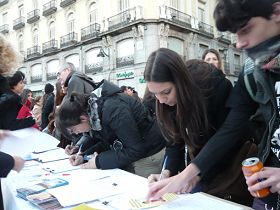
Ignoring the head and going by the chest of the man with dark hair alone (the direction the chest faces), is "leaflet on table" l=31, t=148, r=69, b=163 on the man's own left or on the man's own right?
on the man's own right

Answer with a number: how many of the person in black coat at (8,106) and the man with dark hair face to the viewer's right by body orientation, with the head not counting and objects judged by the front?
1

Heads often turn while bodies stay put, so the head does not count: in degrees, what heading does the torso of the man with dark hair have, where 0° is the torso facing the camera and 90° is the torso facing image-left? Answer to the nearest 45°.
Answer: approximately 45°

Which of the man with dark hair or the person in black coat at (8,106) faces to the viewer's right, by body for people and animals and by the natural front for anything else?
the person in black coat

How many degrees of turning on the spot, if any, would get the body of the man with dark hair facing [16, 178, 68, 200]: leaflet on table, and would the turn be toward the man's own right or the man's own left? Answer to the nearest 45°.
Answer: approximately 45° to the man's own right

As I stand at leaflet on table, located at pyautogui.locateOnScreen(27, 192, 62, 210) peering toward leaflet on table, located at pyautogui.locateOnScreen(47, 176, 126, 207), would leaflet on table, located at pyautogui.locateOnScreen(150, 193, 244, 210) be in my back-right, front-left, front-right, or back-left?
front-right

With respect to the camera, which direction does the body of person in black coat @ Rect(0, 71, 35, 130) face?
to the viewer's right

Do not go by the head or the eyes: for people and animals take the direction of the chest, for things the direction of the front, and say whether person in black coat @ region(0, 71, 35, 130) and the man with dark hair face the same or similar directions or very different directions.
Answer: very different directions

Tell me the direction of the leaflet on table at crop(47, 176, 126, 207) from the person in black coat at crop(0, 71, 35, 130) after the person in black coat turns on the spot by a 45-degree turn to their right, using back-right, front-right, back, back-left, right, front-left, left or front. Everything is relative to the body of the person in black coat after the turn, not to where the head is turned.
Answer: front

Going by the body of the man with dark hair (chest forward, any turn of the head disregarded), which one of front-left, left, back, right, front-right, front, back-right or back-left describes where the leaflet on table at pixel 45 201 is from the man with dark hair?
front-right

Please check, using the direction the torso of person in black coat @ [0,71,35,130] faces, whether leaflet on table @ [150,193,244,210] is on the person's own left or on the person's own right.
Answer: on the person's own right
